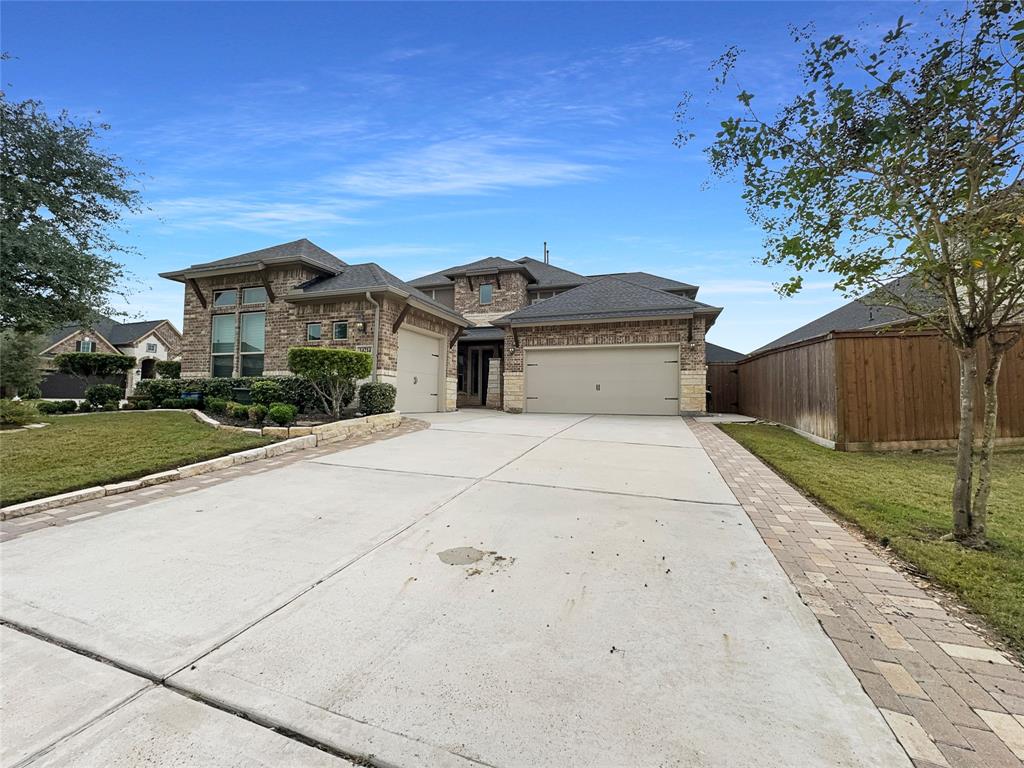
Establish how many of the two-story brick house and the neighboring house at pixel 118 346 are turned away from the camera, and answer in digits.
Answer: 0

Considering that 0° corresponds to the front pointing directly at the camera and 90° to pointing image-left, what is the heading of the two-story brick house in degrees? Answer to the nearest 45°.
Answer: approximately 0°

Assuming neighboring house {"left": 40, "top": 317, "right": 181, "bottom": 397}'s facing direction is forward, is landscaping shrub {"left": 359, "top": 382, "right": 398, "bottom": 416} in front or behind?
in front

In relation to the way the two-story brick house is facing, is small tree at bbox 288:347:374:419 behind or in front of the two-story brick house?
in front

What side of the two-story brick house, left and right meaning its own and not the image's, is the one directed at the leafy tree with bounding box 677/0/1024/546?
front

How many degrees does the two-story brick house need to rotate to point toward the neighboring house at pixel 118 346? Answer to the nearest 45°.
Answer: approximately 135° to its right

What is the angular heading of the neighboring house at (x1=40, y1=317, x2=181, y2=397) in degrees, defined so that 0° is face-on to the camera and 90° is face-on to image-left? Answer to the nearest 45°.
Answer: approximately 315°

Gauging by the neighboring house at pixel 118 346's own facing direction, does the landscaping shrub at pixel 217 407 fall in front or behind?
in front
